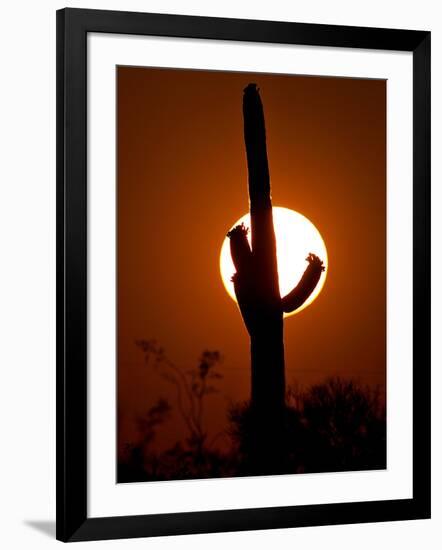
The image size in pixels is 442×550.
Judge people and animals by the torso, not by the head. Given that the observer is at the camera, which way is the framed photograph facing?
facing the viewer and to the right of the viewer
